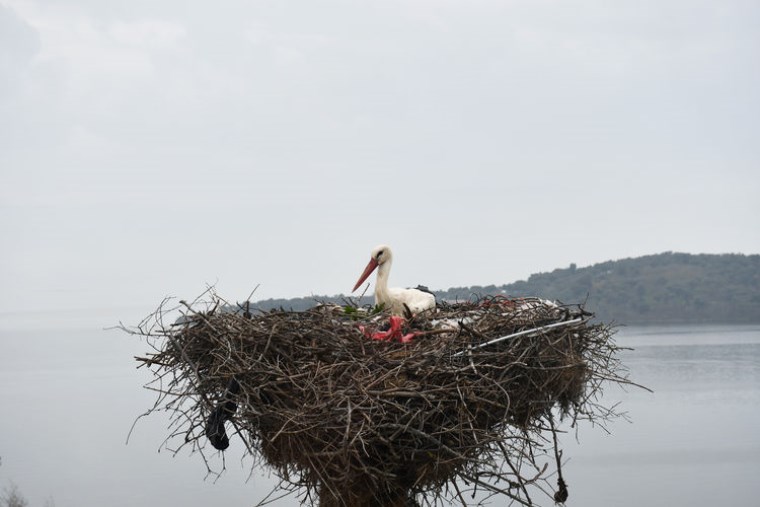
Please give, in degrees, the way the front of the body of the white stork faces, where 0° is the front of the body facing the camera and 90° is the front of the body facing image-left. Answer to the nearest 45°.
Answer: approximately 90°
